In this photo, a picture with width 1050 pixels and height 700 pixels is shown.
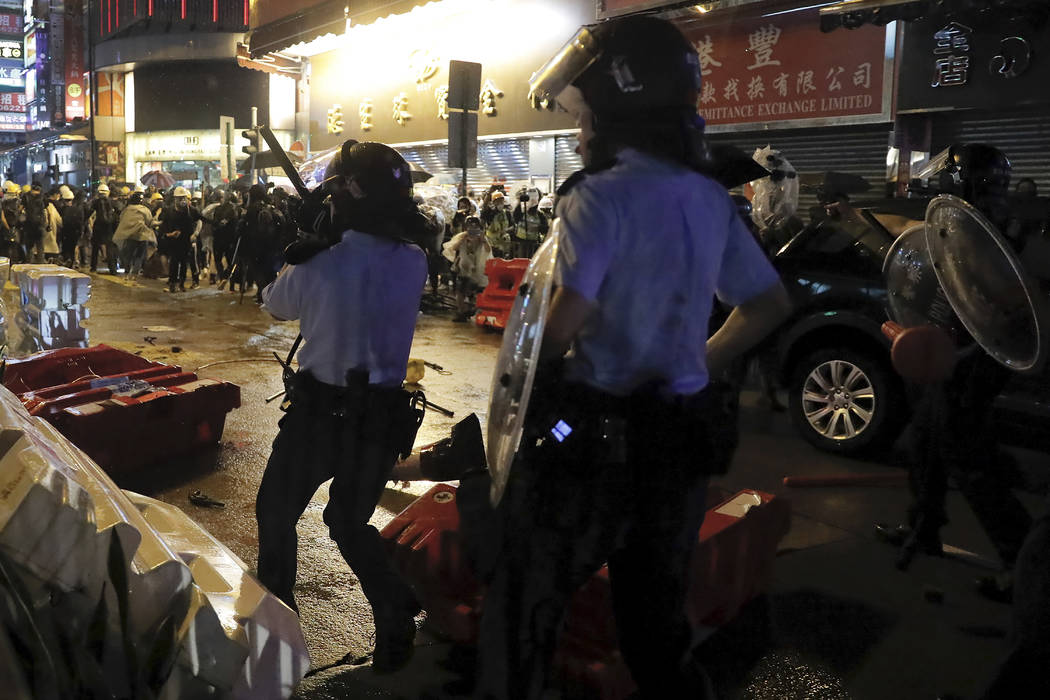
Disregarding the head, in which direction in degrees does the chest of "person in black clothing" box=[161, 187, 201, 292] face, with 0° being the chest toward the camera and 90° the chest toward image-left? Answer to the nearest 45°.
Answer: approximately 0°

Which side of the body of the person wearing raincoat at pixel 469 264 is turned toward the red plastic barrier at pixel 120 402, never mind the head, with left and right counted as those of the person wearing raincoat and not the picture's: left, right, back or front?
front

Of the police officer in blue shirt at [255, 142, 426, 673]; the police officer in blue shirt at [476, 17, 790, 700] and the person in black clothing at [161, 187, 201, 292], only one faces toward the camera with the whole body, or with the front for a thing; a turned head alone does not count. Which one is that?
the person in black clothing

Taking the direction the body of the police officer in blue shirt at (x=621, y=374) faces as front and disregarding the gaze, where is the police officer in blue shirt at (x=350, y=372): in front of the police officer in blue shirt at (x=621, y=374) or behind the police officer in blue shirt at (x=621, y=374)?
in front

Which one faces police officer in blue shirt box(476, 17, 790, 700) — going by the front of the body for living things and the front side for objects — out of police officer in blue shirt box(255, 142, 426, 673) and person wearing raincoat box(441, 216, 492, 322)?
the person wearing raincoat

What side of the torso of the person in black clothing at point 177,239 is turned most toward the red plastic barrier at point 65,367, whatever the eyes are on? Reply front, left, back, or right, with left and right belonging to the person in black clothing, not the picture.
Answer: front

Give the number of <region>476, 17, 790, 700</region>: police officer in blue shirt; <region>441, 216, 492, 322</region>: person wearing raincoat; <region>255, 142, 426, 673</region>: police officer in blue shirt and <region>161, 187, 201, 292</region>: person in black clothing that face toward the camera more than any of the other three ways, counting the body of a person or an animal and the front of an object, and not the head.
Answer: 2

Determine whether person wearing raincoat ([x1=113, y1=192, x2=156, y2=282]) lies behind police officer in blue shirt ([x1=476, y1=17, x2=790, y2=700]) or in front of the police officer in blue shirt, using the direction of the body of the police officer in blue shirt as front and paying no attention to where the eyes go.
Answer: in front

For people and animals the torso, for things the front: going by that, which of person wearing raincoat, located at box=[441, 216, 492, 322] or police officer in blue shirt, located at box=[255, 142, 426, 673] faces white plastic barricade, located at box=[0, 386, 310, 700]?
the person wearing raincoat

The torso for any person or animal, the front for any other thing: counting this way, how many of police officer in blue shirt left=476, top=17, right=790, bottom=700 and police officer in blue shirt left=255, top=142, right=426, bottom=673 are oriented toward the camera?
0

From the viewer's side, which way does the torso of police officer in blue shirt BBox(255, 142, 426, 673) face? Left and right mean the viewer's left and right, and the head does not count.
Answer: facing away from the viewer and to the left of the viewer

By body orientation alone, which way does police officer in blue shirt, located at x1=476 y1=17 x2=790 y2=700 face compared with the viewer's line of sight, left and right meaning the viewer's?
facing away from the viewer and to the left of the viewer

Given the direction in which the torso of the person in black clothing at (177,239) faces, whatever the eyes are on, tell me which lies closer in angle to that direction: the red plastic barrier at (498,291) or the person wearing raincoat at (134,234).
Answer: the red plastic barrier
